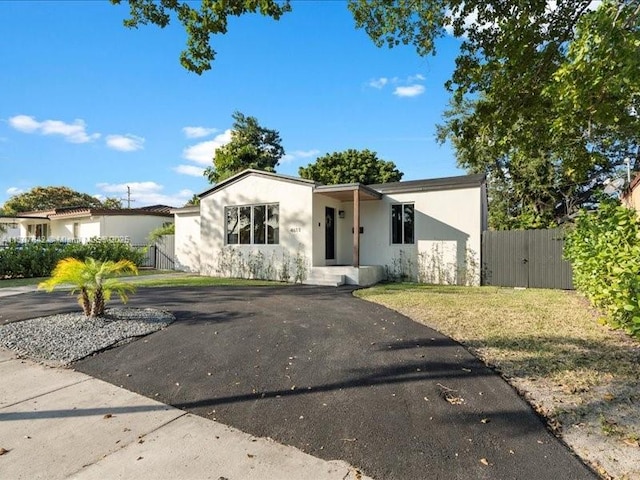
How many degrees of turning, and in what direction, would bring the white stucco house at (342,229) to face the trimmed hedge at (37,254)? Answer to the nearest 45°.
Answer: approximately 90° to its right

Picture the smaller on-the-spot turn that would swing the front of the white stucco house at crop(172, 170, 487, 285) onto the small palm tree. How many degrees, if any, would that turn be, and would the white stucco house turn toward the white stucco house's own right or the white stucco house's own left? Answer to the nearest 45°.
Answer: approximately 45° to the white stucco house's own right

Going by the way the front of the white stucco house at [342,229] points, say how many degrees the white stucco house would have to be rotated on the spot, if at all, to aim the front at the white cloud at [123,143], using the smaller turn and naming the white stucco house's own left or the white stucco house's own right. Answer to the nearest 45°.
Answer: approximately 135° to the white stucco house's own right

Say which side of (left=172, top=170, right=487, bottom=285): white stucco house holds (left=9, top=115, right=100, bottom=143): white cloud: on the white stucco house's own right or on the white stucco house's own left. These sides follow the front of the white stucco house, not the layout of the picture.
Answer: on the white stucco house's own right

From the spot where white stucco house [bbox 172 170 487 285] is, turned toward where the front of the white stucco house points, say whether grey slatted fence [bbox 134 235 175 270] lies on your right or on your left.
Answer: on your right

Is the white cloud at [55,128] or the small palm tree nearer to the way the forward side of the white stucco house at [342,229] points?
the small palm tree

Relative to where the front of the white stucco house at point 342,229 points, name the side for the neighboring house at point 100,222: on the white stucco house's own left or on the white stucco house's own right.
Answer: on the white stucco house's own right

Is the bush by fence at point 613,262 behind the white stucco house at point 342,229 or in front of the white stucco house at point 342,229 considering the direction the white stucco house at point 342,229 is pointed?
in front

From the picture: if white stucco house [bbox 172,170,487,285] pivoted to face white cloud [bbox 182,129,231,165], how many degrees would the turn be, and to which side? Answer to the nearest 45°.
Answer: approximately 135° to its right

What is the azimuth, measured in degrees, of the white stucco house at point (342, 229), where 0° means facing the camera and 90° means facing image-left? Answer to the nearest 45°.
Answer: approximately 0°

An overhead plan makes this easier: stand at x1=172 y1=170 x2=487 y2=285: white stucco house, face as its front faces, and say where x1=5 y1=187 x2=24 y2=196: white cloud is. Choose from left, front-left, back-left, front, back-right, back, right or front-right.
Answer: back-right

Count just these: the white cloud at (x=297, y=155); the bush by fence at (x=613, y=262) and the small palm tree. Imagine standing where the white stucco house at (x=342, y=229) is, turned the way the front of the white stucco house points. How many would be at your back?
1

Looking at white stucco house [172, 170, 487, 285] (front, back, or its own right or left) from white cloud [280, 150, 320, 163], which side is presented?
back
